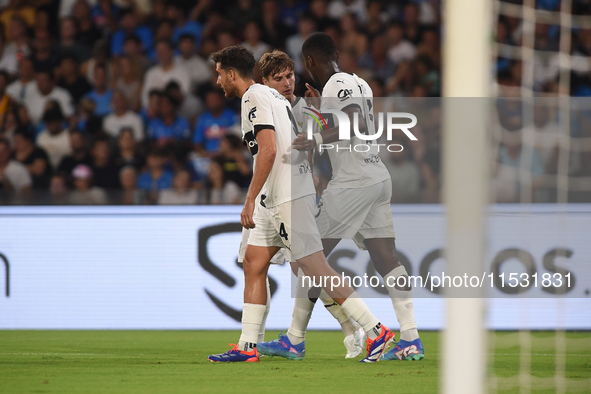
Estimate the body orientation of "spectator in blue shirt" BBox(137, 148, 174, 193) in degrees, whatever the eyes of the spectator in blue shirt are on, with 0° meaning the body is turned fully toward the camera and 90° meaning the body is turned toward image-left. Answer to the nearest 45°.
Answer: approximately 0°

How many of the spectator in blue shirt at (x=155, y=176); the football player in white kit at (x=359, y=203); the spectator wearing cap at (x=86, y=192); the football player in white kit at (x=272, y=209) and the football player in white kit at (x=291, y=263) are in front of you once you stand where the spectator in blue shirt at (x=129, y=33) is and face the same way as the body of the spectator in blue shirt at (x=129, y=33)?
5

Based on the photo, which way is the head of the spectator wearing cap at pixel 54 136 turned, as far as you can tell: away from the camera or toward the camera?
toward the camera

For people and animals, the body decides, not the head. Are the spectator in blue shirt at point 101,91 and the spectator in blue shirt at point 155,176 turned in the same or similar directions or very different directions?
same or similar directions

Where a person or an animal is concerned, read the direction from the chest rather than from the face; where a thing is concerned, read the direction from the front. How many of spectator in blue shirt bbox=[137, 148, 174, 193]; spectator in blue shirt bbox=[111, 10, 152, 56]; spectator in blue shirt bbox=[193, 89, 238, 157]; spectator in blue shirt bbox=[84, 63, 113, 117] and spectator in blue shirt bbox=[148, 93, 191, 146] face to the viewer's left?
0

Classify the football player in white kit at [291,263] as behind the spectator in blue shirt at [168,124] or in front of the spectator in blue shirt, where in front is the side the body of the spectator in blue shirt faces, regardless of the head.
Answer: in front

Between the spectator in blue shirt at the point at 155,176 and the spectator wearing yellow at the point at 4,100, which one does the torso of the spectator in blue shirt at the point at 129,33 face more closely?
the spectator in blue shirt

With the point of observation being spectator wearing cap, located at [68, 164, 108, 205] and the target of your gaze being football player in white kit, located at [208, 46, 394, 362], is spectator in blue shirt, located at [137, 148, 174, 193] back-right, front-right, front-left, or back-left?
back-left

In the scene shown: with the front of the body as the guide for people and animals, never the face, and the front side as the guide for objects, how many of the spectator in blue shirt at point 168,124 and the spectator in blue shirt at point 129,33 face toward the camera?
2

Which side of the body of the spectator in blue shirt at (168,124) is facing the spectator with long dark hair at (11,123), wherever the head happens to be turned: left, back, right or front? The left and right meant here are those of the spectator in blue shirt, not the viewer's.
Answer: right

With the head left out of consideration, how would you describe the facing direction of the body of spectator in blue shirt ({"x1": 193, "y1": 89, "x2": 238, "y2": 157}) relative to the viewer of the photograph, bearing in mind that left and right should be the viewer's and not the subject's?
facing the viewer

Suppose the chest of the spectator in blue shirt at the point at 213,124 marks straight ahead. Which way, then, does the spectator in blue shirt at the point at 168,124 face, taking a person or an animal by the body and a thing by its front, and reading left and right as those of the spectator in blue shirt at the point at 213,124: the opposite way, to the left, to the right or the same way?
the same way

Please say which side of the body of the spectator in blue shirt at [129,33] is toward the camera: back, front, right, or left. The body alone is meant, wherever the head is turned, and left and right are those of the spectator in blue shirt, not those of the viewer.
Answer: front

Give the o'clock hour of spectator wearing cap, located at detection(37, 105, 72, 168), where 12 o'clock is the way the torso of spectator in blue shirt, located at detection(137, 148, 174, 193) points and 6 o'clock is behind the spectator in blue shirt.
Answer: The spectator wearing cap is roughly at 4 o'clock from the spectator in blue shirt.
